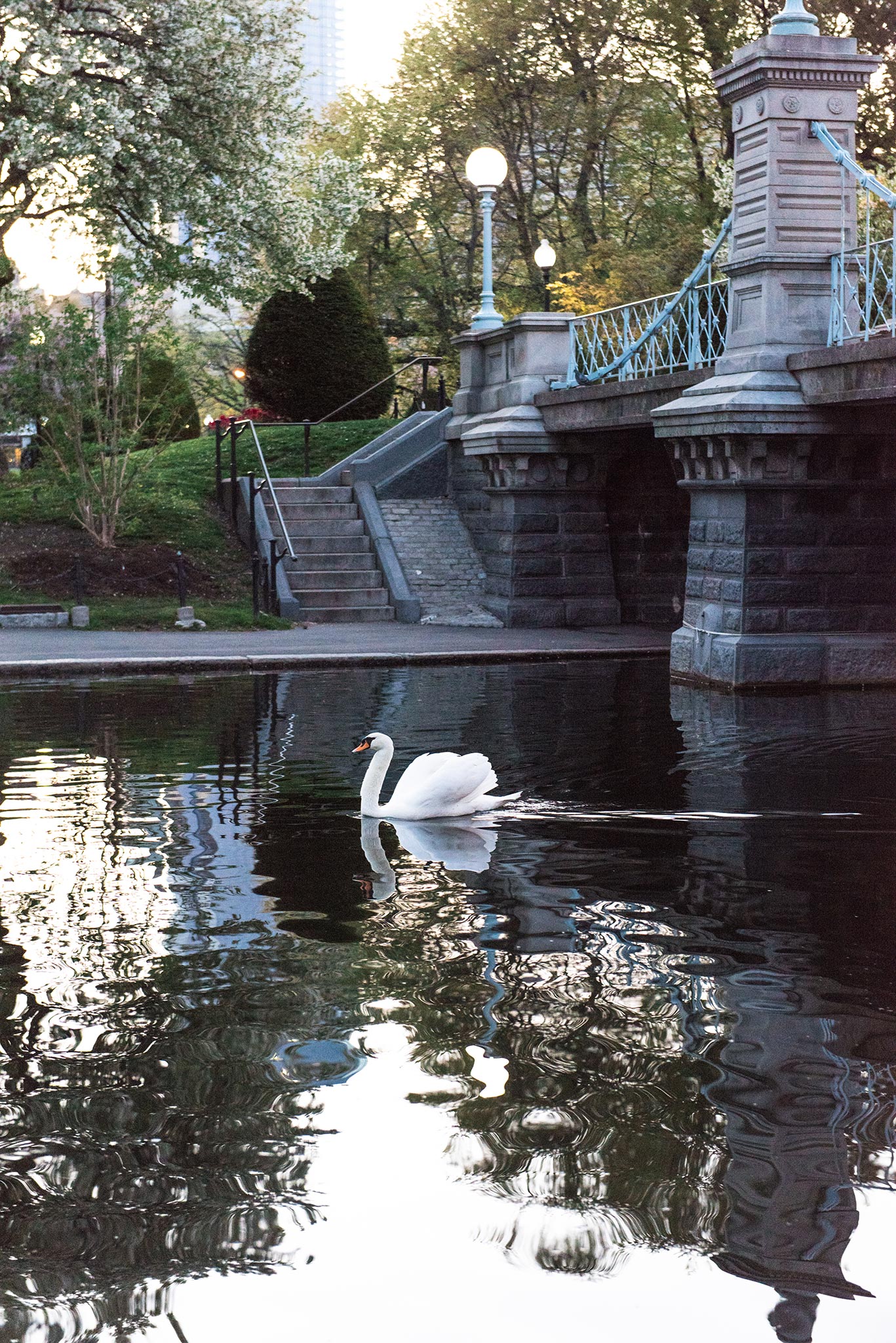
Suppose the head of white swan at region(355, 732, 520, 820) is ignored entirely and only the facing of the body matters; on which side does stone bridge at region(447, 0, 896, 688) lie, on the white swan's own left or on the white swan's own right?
on the white swan's own right

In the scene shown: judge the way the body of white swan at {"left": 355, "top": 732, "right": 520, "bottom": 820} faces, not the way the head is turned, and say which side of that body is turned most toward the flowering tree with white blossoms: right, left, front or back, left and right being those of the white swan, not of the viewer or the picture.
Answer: right

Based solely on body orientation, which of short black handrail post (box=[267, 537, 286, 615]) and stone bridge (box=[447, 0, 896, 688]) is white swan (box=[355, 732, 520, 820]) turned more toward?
the short black handrail post

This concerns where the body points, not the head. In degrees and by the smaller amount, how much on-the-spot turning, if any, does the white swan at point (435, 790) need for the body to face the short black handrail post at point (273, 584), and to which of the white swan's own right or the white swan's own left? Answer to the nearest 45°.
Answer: approximately 90° to the white swan's own right

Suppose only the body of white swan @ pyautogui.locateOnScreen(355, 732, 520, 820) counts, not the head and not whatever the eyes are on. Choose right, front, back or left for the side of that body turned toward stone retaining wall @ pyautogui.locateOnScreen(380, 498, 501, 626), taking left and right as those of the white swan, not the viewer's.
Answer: right

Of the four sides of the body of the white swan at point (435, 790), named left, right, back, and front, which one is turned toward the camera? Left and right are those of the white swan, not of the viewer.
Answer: left

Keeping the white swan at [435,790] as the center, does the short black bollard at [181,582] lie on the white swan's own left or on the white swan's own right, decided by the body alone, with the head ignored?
on the white swan's own right

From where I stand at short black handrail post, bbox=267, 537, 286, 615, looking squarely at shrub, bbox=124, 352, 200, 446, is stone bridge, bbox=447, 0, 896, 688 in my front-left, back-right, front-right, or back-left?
back-right

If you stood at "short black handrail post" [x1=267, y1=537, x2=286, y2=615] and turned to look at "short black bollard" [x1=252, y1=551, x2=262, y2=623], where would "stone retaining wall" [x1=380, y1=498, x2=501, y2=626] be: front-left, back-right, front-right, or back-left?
back-left
